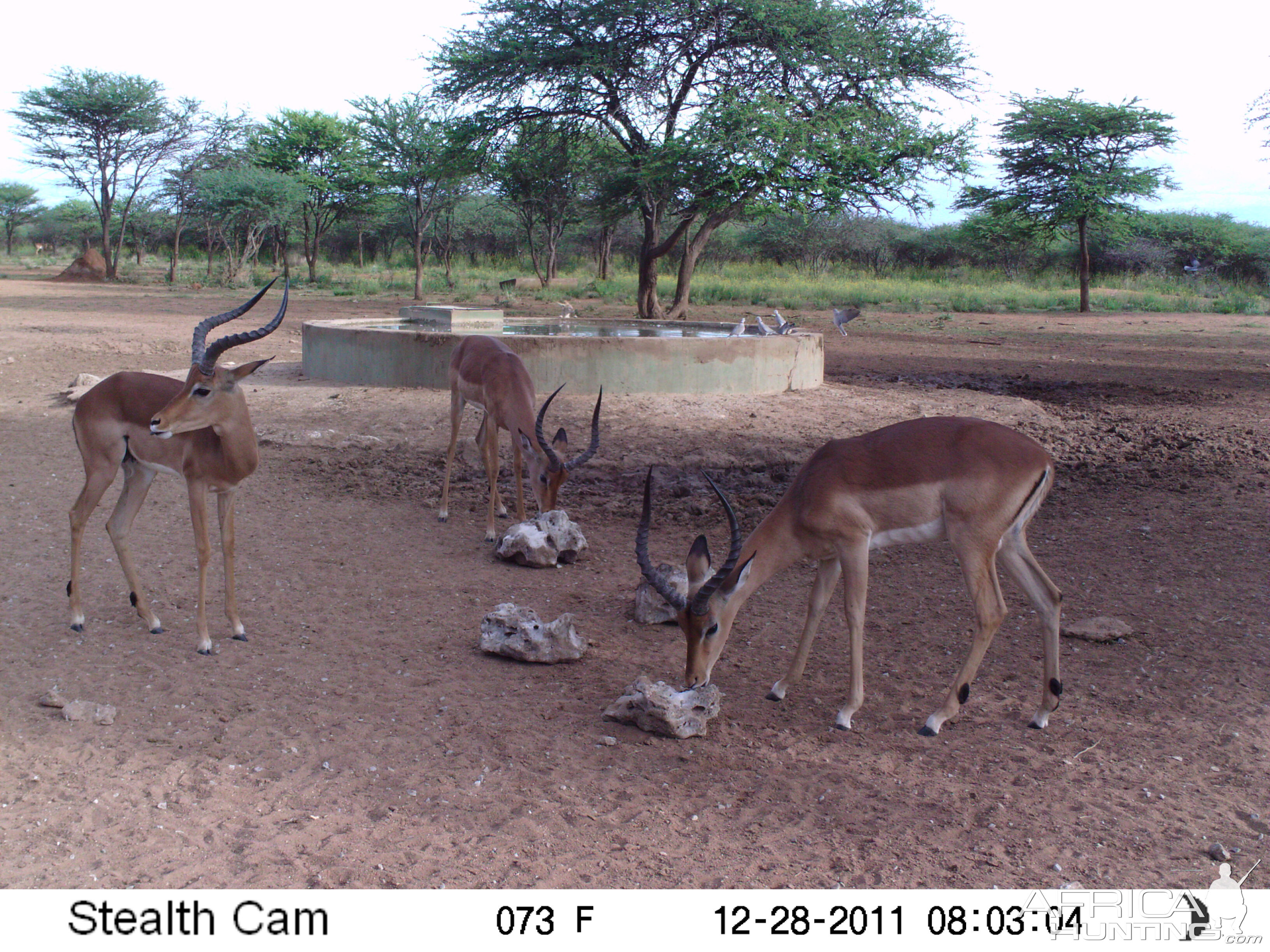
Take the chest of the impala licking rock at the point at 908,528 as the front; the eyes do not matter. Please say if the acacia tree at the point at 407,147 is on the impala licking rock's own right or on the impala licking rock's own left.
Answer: on the impala licking rock's own right

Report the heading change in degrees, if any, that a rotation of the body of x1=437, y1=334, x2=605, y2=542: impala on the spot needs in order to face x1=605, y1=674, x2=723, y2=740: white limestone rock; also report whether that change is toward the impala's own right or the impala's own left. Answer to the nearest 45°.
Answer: approximately 45° to the impala's own right

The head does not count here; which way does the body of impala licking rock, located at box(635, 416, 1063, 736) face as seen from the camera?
to the viewer's left

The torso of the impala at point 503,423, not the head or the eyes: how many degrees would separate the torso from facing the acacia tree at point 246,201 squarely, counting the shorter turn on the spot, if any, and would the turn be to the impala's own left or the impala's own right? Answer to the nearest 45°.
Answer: approximately 135° to the impala's own left

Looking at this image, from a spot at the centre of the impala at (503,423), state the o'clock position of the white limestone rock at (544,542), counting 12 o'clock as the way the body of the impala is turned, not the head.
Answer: The white limestone rock is roughly at 1 o'clock from the impala.

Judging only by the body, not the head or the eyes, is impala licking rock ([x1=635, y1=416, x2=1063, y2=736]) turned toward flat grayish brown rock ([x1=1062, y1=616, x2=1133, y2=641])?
no

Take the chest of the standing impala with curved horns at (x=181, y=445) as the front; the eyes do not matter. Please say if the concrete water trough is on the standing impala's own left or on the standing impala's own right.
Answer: on the standing impala's own left

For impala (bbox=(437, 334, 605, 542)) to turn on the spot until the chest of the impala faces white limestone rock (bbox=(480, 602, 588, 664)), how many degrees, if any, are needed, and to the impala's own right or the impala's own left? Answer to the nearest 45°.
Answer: approximately 45° to the impala's own right

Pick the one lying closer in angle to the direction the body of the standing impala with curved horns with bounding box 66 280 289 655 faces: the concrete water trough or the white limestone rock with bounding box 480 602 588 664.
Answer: the white limestone rock

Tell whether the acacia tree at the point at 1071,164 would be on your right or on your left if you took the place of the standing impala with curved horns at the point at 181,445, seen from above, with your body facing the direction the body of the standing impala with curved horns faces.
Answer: on your left

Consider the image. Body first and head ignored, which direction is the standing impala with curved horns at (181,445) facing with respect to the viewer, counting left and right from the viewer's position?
facing the viewer and to the right of the viewer

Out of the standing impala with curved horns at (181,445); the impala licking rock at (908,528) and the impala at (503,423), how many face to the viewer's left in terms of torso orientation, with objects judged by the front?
1

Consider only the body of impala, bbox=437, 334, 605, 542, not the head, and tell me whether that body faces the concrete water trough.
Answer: no

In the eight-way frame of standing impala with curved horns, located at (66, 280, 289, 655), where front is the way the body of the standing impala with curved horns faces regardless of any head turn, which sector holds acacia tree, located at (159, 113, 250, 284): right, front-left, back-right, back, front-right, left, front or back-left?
back-left

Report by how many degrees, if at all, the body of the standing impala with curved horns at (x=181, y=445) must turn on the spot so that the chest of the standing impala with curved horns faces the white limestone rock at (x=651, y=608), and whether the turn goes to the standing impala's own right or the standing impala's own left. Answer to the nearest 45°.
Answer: approximately 45° to the standing impala's own left

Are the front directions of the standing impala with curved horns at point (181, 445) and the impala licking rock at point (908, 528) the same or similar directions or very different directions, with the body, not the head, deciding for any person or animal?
very different directions
